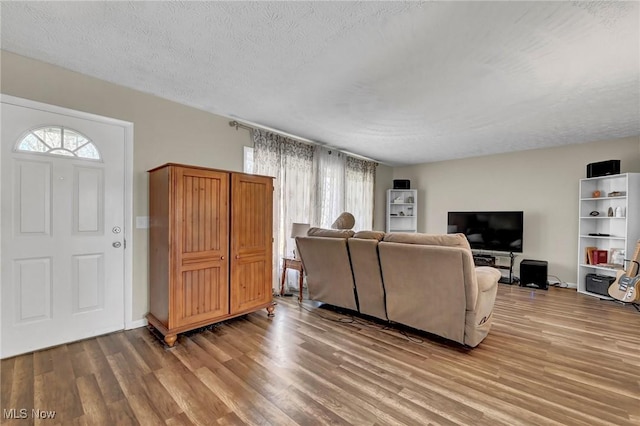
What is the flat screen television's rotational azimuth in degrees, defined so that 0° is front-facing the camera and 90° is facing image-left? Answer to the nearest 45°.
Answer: approximately 0°

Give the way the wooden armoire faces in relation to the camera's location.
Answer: facing the viewer and to the right of the viewer

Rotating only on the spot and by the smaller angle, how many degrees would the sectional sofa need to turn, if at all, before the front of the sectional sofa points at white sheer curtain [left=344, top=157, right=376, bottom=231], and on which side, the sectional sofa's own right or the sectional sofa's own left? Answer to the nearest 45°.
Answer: approximately 45° to the sectional sofa's own left

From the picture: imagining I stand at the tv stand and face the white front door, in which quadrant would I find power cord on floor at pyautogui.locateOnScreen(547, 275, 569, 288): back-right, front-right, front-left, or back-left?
back-left

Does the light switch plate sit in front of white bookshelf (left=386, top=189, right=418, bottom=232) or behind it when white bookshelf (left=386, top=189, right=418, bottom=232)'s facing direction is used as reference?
in front

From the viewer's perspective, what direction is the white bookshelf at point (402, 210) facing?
toward the camera

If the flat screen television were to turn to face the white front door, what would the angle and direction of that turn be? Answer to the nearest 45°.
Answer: approximately 45° to its right

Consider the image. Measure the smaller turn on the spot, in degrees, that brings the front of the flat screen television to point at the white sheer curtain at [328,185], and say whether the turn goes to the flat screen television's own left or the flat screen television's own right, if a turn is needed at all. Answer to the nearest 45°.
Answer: approximately 45° to the flat screen television's own right

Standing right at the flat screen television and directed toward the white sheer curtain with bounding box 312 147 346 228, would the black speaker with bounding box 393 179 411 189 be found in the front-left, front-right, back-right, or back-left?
front-right

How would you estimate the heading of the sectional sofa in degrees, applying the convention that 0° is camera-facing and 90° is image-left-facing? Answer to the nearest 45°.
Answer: approximately 225°

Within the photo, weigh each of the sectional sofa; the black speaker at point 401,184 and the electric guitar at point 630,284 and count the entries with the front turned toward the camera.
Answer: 2

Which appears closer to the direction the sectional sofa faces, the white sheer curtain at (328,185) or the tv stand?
the tv stand

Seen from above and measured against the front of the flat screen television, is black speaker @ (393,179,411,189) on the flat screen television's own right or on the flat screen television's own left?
on the flat screen television's own right

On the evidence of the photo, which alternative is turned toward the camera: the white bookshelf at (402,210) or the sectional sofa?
the white bookshelf

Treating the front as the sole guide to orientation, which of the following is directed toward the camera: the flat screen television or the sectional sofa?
the flat screen television

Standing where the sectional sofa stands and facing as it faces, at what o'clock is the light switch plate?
The light switch plate is roughly at 7 o'clock from the sectional sofa.

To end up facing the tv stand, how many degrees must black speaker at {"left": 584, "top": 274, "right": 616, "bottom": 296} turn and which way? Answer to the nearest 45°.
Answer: approximately 45° to its right

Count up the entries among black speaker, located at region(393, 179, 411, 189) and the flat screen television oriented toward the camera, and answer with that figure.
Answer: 2
